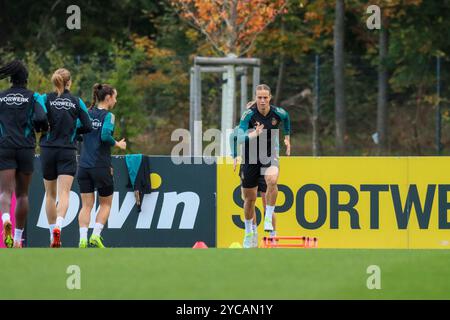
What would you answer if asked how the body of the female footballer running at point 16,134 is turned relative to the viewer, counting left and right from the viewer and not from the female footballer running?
facing away from the viewer

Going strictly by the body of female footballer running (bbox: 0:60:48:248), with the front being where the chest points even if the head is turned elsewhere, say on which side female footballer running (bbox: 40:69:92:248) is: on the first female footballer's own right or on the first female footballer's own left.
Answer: on the first female footballer's own right

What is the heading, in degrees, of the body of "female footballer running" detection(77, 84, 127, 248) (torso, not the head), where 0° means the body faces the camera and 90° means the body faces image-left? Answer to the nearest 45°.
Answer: approximately 225°

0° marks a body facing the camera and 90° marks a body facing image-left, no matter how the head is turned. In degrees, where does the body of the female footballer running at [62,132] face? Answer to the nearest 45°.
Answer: approximately 180°

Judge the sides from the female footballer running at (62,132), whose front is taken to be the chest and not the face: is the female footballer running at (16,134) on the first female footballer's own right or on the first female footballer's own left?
on the first female footballer's own left

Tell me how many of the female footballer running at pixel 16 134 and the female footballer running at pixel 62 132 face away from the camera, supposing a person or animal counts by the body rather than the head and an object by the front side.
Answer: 2
